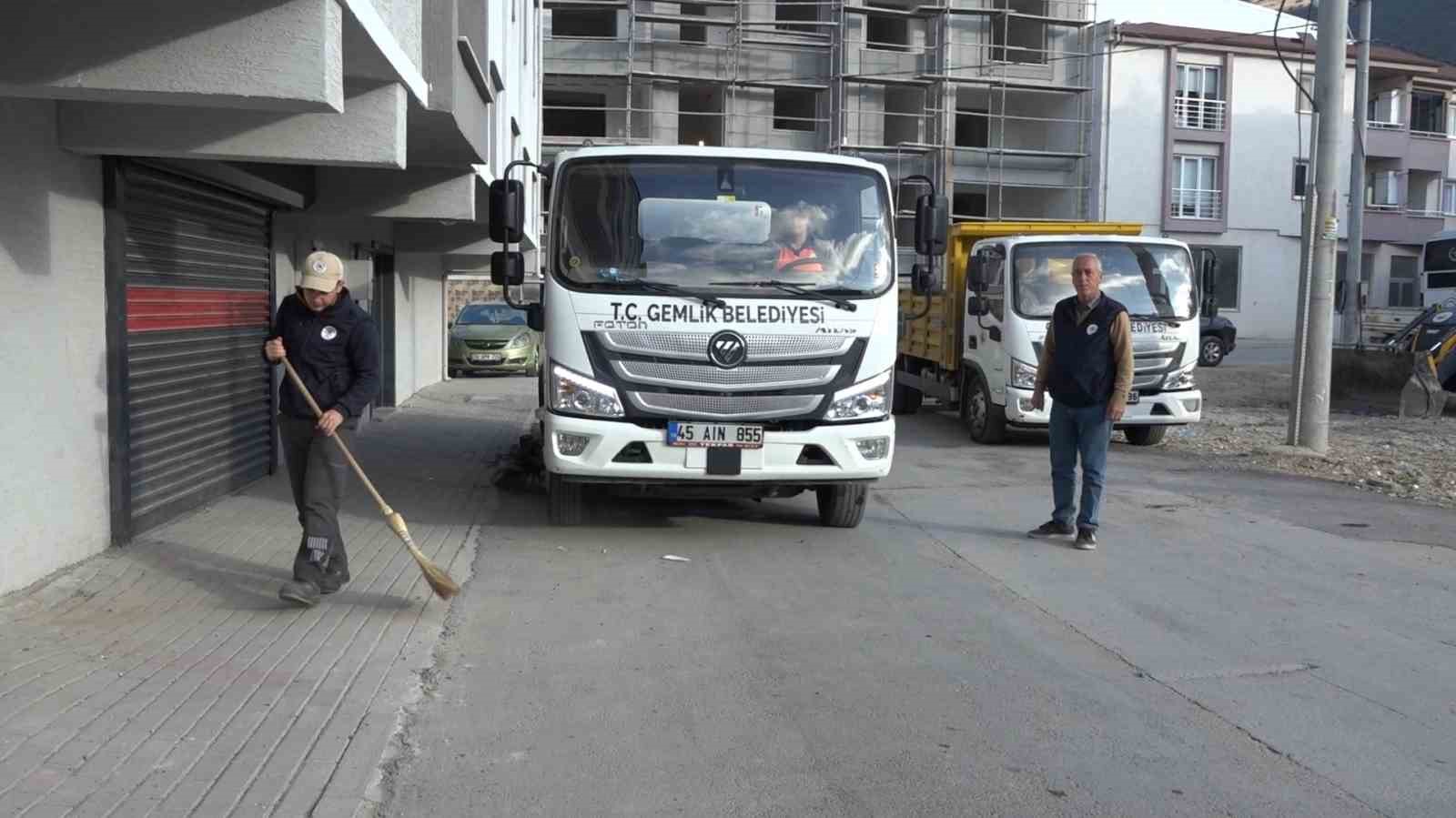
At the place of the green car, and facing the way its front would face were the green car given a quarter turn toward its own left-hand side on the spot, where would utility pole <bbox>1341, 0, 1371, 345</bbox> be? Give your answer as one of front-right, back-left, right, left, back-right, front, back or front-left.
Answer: front

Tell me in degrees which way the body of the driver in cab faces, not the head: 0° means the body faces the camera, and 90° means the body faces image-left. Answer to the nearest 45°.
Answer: approximately 0°

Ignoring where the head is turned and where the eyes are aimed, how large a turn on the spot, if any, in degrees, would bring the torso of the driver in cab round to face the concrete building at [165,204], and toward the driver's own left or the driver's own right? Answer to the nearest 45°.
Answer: approximately 90° to the driver's own right

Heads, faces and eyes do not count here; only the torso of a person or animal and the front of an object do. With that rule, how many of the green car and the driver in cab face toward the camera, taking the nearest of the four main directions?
2

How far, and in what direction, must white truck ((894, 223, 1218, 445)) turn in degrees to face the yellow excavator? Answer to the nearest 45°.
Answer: approximately 90° to its left

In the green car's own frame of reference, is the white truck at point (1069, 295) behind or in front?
in front

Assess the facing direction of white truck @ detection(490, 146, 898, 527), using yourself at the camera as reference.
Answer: facing the viewer

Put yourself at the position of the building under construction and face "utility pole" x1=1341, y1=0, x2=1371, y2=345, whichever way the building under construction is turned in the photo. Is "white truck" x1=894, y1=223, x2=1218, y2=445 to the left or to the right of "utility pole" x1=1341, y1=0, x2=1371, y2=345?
right

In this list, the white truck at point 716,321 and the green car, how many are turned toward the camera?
2

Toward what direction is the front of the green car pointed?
toward the camera

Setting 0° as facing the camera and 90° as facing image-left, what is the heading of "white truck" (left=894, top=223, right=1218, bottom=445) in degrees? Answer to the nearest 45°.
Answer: approximately 315°

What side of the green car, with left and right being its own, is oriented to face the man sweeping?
front
